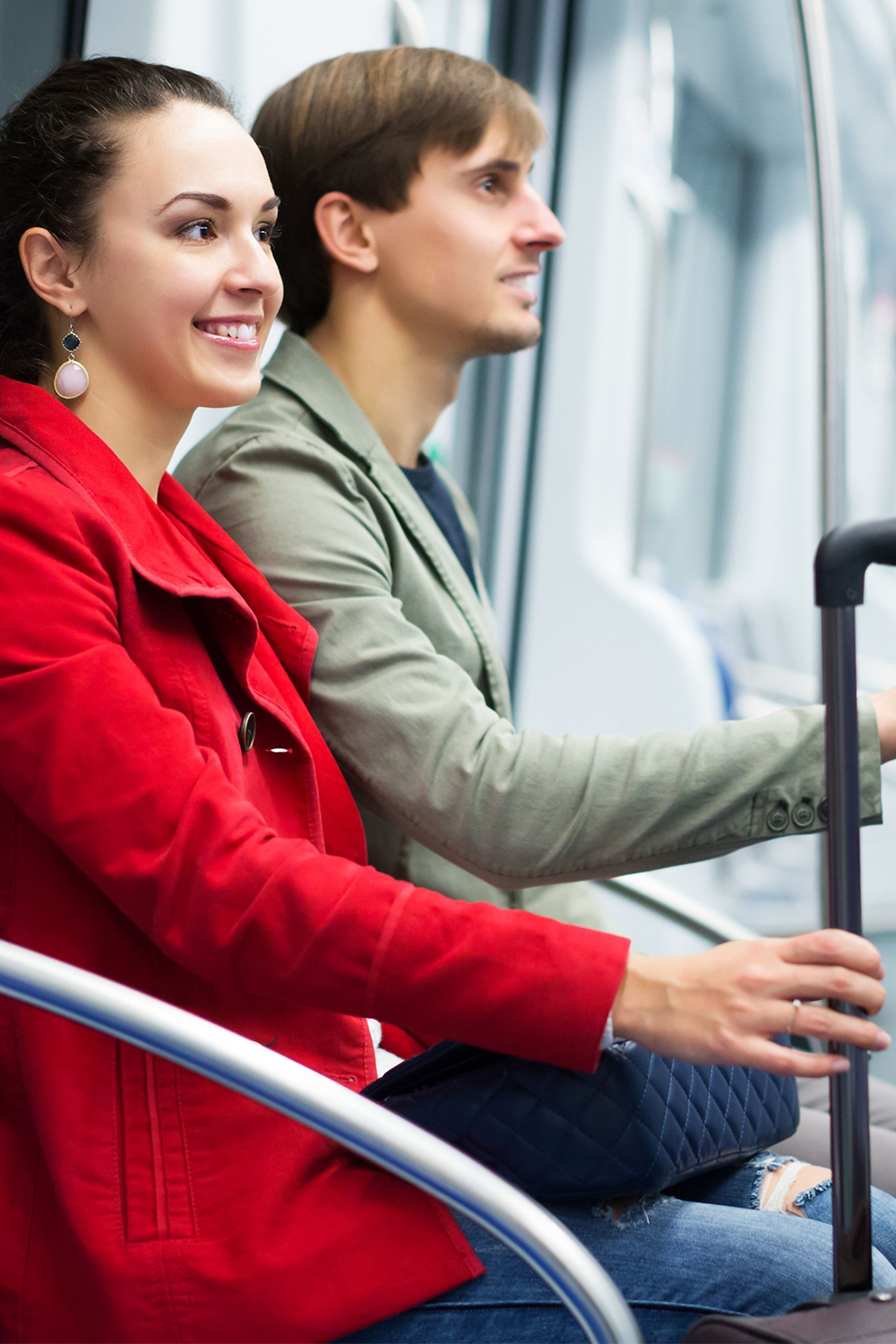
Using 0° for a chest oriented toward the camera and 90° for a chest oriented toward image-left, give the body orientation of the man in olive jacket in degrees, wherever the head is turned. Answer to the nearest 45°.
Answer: approximately 270°

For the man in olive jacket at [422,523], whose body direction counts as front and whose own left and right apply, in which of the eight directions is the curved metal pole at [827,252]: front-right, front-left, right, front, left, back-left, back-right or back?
front-left

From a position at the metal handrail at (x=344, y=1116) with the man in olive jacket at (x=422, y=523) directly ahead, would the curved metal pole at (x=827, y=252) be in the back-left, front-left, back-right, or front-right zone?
front-right

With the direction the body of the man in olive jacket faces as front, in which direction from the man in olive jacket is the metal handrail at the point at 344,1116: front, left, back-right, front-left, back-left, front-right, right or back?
right

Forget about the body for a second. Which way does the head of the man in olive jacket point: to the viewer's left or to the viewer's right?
to the viewer's right

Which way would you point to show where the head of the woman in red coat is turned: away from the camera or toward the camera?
toward the camera

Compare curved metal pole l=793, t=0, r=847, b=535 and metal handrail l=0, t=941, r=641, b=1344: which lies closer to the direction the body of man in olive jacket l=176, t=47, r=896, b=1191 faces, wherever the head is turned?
the curved metal pole
